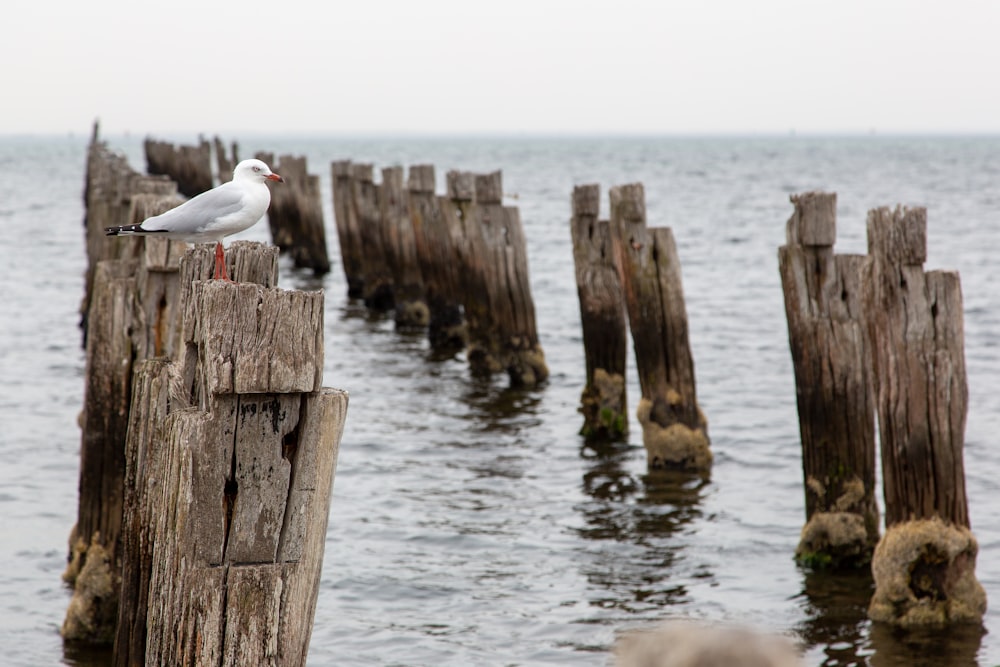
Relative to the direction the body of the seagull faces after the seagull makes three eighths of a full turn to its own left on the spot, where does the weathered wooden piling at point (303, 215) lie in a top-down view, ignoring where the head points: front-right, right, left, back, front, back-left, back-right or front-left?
front-right

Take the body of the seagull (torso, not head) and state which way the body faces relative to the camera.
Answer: to the viewer's right

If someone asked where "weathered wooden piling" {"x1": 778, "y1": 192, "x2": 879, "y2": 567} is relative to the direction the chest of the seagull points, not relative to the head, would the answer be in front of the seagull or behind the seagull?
in front

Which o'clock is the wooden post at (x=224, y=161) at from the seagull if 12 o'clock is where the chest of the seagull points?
The wooden post is roughly at 9 o'clock from the seagull.

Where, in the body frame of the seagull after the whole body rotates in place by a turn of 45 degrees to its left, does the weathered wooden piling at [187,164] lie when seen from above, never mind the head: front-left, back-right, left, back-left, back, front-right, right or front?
front-left

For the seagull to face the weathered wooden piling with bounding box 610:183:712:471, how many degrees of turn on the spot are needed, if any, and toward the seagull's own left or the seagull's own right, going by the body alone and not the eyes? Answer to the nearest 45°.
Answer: approximately 45° to the seagull's own left

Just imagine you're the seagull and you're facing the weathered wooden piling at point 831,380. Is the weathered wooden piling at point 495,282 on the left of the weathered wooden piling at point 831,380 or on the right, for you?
left

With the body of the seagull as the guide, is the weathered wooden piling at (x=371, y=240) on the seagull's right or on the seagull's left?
on the seagull's left

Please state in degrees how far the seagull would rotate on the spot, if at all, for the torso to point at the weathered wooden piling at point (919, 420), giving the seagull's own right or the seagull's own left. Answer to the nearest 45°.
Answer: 0° — it already faces it

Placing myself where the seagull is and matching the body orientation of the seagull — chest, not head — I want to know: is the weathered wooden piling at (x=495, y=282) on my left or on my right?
on my left
